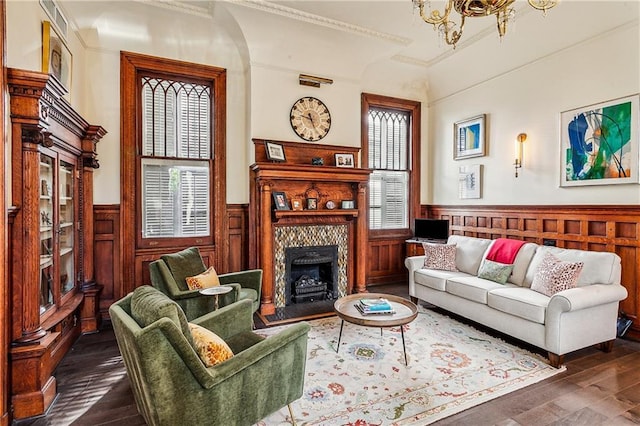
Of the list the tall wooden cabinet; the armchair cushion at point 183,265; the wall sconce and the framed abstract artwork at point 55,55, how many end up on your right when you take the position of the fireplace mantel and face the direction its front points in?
3

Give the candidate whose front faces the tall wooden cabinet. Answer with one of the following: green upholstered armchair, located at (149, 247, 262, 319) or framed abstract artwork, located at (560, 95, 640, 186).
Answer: the framed abstract artwork

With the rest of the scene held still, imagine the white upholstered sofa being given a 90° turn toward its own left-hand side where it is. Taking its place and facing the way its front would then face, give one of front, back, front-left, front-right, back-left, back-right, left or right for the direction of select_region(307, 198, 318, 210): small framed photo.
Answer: back-right

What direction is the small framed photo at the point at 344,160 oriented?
toward the camera

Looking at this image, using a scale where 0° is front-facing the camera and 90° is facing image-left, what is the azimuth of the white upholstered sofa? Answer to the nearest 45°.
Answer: approximately 45°

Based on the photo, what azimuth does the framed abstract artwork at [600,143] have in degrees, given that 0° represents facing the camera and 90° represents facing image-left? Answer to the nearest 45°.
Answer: approximately 45°

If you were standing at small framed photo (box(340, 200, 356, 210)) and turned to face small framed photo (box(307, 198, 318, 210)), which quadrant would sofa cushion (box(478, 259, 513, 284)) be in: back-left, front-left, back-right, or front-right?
back-left

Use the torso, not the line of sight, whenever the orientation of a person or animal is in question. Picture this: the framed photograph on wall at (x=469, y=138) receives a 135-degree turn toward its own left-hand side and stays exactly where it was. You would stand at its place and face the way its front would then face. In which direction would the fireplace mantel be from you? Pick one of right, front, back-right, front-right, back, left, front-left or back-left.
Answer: back-right

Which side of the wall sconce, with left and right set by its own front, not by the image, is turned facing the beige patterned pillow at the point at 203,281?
front

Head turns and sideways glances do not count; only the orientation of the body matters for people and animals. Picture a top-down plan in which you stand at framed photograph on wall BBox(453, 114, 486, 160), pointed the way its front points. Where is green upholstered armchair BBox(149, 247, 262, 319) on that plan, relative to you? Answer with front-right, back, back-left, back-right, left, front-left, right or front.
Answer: front

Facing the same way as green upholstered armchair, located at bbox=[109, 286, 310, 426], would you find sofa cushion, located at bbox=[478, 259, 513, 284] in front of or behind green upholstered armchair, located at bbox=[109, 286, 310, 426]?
in front

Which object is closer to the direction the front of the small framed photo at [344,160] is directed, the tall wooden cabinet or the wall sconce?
the tall wooden cabinet

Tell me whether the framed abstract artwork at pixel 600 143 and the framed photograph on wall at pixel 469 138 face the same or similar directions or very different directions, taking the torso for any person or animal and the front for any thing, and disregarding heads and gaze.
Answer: same or similar directions

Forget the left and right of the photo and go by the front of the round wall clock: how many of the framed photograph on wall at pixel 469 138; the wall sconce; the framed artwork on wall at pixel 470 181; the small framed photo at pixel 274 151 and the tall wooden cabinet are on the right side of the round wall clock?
2

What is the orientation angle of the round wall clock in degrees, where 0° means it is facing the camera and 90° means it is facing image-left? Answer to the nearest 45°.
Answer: approximately 315°

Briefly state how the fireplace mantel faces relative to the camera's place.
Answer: facing the viewer and to the right of the viewer

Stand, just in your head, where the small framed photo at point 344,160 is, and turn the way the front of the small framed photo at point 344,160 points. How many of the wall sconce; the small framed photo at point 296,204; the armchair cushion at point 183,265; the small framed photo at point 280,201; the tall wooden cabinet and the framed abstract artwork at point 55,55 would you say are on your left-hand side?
1

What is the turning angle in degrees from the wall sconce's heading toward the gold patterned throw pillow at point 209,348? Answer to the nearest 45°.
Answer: approximately 45° to its left
